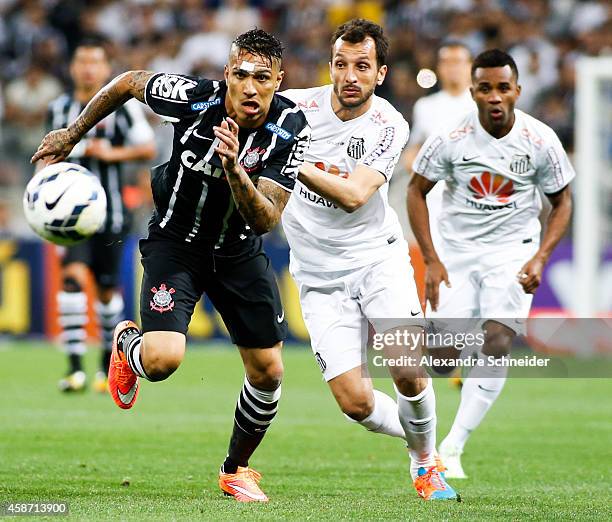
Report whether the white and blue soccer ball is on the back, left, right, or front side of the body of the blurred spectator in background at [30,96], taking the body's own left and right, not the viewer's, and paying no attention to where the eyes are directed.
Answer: front

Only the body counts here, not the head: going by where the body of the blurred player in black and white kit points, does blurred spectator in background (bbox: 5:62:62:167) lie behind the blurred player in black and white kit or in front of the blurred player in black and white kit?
behind

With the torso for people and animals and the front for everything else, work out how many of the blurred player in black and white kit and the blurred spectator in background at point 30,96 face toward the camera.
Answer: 2

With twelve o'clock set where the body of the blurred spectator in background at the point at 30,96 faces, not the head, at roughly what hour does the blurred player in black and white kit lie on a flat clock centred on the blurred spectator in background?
The blurred player in black and white kit is roughly at 12 o'clock from the blurred spectator in background.

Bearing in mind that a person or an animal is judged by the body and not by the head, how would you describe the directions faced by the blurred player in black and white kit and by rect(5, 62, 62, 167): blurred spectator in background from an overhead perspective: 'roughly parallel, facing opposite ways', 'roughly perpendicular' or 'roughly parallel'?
roughly parallel

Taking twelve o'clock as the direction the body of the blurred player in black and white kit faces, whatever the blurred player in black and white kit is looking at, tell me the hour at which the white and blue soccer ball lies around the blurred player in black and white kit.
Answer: The white and blue soccer ball is roughly at 12 o'clock from the blurred player in black and white kit.

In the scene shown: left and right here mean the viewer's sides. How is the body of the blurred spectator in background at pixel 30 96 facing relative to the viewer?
facing the viewer

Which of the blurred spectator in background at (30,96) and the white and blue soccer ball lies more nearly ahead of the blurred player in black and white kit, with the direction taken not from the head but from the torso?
the white and blue soccer ball

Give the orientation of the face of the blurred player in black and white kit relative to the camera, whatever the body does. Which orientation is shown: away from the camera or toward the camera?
toward the camera
